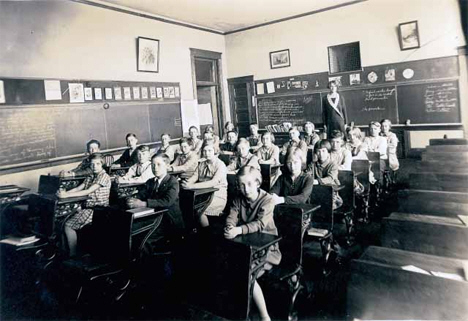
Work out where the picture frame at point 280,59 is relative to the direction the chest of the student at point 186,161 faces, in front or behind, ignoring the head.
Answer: behind

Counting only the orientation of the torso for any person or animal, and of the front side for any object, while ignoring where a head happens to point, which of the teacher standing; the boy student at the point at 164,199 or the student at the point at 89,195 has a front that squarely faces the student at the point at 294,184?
the teacher standing

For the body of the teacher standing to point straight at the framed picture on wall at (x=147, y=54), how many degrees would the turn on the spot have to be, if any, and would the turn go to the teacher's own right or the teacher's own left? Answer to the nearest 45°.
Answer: approximately 90° to the teacher's own right

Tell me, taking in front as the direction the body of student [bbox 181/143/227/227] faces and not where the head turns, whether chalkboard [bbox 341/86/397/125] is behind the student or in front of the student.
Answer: behind

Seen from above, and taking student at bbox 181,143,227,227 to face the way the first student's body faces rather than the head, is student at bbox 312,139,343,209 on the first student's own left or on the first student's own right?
on the first student's own left

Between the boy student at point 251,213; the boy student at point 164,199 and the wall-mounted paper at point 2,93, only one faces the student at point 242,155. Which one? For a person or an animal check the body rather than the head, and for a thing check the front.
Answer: the wall-mounted paper

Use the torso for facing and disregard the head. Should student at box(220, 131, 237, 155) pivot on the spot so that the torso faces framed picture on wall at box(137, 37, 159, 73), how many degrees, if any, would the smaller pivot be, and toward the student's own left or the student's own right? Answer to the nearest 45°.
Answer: approximately 90° to the student's own right

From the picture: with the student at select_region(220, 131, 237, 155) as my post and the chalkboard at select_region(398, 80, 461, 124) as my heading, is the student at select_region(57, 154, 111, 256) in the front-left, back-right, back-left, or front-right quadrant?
back-right

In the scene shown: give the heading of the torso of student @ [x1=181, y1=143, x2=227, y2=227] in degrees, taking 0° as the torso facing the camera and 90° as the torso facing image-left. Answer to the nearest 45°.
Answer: approximately 45°

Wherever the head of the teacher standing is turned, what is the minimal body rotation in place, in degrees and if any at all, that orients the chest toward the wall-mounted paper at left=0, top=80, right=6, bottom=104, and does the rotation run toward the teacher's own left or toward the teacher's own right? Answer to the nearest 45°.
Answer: approximately 45° to the teacher's own right

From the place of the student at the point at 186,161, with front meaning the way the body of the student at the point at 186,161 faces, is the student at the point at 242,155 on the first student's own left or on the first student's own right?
on the first student's own left
